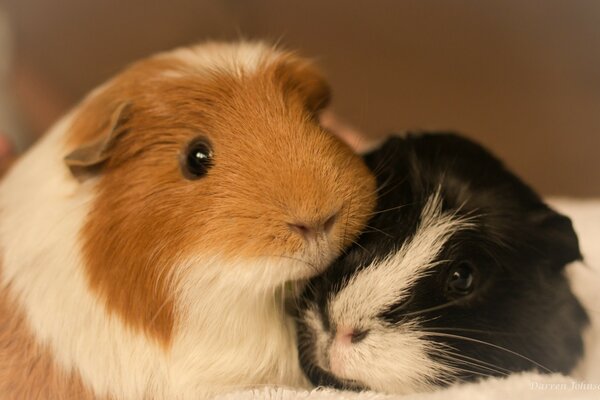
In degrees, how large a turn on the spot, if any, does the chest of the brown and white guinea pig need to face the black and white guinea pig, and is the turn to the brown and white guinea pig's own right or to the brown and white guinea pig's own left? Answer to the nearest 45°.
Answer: approximately 45° to the brown and white guinea pig's own left

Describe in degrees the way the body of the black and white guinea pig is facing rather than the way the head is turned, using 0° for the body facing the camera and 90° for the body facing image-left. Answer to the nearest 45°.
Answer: approximately 45°
